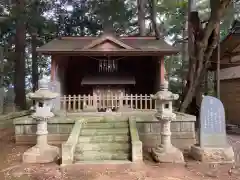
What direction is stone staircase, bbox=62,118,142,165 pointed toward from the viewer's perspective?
toward the camera

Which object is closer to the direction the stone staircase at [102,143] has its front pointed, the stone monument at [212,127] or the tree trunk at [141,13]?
the stone monument

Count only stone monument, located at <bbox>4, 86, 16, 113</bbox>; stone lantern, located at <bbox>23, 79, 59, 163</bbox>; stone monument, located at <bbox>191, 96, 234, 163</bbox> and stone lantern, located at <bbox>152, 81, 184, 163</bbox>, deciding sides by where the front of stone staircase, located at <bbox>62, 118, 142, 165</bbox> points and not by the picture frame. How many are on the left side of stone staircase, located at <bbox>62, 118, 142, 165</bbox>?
2

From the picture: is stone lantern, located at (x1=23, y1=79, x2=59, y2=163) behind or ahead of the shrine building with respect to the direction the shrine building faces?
ahead

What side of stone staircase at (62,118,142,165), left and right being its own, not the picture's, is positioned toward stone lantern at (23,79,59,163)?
right

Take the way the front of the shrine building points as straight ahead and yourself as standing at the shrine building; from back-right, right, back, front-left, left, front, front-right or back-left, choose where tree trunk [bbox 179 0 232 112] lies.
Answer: left

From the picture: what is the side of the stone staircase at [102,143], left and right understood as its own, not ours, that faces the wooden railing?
back

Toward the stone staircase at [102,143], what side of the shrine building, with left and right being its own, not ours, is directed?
front

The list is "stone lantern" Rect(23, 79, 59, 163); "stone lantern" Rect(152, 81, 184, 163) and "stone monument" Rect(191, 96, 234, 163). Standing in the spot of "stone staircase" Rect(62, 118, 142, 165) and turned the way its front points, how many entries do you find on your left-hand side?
2

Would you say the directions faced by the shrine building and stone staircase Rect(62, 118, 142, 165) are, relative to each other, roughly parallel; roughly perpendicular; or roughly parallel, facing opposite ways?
roughly parallel

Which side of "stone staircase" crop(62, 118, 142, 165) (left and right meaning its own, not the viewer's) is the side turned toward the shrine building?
back

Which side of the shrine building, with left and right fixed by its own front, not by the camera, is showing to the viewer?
front

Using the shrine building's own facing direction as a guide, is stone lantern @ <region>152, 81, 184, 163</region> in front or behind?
in front

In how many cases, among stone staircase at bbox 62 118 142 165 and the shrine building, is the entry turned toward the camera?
2
